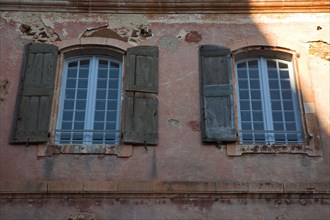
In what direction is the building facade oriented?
toward the camera
